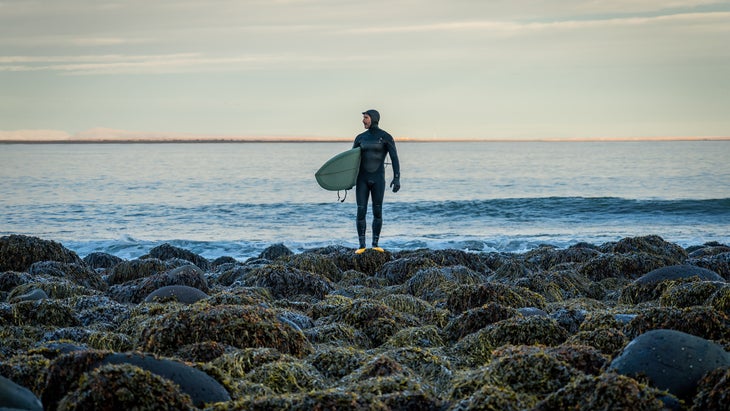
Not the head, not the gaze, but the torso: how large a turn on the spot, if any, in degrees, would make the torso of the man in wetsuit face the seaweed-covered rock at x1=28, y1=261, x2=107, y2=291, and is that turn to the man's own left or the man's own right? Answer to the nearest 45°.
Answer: approximately 45° to the man's own right

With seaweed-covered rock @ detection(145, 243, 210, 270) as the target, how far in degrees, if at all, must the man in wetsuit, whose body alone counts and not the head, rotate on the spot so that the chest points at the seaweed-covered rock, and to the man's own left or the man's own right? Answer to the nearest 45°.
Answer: approximately 90° to the man's own right

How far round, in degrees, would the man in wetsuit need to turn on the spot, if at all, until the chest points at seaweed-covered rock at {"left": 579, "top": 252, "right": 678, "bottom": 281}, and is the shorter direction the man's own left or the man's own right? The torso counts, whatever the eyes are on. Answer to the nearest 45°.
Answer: approximately 45° to the man's own left

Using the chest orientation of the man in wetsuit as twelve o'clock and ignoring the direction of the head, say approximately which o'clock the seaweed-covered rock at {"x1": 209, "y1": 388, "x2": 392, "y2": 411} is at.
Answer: The seaweed-covered rock is roughly at 12 o'clock from the man in wetsuit.

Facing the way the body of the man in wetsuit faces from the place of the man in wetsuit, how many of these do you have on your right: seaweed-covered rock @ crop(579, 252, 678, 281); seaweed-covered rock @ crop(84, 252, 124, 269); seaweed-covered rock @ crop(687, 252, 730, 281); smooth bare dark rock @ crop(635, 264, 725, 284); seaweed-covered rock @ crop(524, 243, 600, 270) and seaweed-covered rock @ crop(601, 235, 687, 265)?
1

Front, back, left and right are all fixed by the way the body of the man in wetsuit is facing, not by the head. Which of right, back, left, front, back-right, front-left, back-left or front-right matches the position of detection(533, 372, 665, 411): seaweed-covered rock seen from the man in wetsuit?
front

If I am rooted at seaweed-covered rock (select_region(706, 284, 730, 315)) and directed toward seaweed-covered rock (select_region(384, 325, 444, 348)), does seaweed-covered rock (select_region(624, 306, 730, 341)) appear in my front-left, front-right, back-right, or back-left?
front-left

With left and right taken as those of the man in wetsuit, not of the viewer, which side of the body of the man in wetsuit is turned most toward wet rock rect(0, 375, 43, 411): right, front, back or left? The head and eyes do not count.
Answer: front

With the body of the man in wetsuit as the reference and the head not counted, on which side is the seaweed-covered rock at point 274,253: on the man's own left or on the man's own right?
on the man's own right

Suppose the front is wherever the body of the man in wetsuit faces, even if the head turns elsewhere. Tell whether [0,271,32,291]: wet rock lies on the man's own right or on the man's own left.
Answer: on the man's own right

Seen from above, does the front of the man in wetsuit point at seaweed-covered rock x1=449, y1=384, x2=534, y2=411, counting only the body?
yes

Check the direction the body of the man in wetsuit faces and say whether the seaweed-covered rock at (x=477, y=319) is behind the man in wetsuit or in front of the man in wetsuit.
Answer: in front

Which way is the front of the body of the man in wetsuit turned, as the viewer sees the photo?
toward the camera

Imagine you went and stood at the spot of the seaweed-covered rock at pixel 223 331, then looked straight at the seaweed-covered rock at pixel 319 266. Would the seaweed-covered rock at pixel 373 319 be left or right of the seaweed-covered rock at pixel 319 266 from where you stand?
right

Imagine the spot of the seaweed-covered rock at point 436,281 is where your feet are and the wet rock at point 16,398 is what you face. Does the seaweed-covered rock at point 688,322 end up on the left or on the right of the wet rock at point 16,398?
left

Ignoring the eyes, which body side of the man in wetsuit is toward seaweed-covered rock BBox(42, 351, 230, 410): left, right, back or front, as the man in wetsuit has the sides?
front

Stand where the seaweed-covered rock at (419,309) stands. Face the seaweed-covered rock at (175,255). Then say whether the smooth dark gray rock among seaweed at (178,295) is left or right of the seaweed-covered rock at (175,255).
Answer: left

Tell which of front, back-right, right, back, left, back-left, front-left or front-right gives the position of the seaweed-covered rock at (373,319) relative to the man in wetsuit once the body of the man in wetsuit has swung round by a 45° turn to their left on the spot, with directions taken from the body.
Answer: front-right

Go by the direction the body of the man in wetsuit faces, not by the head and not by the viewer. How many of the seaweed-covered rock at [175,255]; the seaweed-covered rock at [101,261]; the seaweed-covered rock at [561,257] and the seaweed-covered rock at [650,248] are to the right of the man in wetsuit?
2
